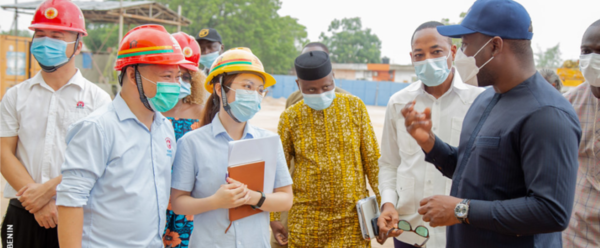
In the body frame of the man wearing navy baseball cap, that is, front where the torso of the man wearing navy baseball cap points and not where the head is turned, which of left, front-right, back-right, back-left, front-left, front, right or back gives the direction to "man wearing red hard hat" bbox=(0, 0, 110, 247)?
front-right

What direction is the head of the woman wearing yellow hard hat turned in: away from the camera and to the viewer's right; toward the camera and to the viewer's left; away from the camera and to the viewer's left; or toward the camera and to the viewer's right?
toward the camera and to the viewer's right

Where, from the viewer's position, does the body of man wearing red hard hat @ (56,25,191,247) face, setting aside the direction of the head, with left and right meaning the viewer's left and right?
facing the viewer and to the right of the viewer

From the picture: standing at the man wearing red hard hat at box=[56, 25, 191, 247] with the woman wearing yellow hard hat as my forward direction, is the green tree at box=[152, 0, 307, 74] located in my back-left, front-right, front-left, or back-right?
front-left

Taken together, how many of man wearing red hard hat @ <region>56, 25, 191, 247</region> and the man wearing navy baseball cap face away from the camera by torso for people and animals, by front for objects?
0

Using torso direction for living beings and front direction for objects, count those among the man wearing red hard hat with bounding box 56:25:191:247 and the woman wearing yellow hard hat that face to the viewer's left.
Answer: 0

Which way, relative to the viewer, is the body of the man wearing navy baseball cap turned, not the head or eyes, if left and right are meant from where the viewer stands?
facing the viewer and to the left of the viewer

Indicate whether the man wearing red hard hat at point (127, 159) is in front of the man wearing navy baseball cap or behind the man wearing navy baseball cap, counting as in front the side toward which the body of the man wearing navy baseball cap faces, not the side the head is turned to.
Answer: in front

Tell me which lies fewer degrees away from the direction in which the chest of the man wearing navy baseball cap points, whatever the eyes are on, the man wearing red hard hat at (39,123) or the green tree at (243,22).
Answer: the man wearing red hard hat

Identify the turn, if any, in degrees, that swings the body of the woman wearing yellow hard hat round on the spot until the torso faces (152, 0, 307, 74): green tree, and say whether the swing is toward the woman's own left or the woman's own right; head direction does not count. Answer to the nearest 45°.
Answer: approximately 135° to the woman's own left

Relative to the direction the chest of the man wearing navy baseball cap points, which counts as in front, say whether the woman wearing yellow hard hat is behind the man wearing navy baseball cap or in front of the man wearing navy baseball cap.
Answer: in front

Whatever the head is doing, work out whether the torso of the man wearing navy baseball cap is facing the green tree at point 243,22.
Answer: no

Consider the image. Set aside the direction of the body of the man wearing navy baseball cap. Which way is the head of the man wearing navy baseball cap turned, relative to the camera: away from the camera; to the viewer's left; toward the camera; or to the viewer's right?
to the viewer's left
